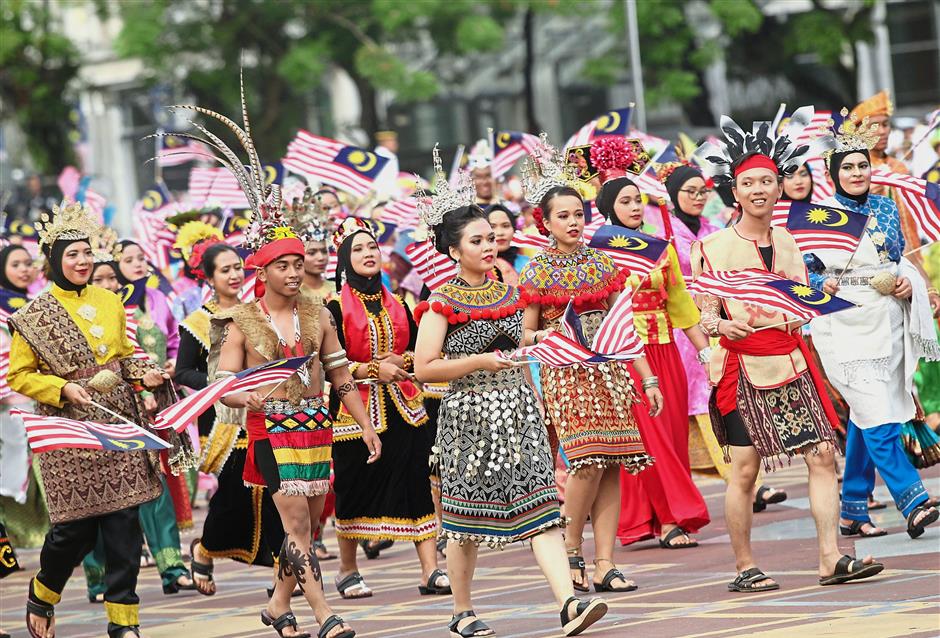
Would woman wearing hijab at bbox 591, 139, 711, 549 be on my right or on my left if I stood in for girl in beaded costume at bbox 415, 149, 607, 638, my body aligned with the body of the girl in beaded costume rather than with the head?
on my left

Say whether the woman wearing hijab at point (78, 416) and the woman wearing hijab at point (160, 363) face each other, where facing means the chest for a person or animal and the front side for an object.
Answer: no

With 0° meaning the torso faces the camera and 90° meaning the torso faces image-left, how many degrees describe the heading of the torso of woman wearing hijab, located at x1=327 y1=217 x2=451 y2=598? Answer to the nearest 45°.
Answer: approximately 315°

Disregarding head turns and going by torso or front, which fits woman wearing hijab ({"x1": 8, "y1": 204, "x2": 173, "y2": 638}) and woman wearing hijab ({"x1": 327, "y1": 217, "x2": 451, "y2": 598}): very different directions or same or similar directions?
same or similar directions

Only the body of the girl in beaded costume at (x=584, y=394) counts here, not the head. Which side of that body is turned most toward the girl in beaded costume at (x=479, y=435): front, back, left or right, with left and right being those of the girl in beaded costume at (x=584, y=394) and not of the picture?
right

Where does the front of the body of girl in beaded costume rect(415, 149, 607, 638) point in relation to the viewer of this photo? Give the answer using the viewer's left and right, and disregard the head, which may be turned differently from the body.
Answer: facing the viewer and to the right of the viewer

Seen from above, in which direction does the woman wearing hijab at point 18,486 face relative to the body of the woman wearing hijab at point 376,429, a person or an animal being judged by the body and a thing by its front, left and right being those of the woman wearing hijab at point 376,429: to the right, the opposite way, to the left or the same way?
the same way

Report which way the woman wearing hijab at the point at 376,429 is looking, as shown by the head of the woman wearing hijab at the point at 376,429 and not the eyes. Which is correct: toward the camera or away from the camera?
toward the camera

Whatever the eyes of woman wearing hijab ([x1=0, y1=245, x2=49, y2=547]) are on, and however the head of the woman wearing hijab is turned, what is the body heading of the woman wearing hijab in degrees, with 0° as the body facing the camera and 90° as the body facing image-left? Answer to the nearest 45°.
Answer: approximately 315°

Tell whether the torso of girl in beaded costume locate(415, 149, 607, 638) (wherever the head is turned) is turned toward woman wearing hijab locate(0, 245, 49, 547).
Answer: no

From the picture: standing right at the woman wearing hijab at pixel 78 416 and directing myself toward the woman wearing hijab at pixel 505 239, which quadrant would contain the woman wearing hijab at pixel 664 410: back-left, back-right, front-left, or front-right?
front-right

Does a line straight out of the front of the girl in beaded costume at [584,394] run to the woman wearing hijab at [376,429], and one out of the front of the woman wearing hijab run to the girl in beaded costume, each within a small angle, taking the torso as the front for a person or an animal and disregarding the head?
no

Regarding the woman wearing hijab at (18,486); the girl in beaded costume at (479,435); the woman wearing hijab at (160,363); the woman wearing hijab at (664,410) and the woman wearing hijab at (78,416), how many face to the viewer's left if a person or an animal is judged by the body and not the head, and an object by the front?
0

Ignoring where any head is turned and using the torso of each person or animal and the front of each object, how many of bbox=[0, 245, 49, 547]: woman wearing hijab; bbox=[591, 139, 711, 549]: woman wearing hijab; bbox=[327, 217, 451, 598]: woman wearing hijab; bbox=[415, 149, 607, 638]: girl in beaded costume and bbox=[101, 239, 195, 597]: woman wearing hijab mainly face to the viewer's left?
0

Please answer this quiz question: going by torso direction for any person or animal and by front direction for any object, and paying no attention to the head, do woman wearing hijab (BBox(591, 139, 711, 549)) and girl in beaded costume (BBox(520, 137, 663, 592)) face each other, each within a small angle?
no
